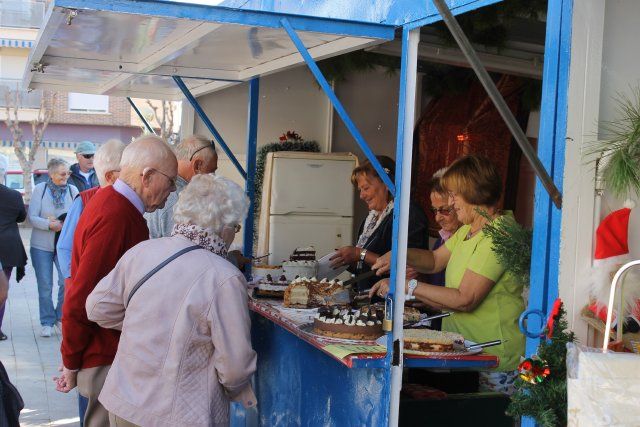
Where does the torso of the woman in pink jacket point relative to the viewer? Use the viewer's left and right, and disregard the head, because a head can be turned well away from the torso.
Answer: facing away from the viewer and to the right of the viewer

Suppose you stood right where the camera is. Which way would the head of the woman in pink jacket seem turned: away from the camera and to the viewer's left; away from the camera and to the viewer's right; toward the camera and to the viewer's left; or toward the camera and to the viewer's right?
away from the camera and to the viewer's right

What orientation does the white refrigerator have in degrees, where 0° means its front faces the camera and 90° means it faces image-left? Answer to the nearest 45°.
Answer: approximately 0°

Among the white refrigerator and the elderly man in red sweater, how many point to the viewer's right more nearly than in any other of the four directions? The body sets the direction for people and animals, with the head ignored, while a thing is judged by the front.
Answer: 1

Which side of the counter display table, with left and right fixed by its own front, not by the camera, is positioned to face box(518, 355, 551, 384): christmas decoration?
left

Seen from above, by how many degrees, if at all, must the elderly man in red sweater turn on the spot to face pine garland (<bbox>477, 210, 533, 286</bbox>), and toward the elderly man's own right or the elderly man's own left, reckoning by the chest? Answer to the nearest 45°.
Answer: approximately 45° to the elderly man's own right

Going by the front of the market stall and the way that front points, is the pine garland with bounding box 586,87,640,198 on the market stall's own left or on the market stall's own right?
on the market stall's own left

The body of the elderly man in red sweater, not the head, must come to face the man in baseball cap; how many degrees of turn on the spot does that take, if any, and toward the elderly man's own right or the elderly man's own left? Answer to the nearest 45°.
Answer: approximately 90° to the elderly man's own left

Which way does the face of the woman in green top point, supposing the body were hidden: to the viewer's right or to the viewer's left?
to the viewer's left

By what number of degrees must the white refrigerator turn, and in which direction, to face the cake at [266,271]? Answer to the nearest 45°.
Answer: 0° — it already faces it

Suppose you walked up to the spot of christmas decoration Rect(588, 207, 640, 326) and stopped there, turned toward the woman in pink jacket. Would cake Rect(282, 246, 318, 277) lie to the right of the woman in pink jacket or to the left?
right

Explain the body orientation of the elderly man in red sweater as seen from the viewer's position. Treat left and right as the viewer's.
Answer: facing to the right of the viewer
